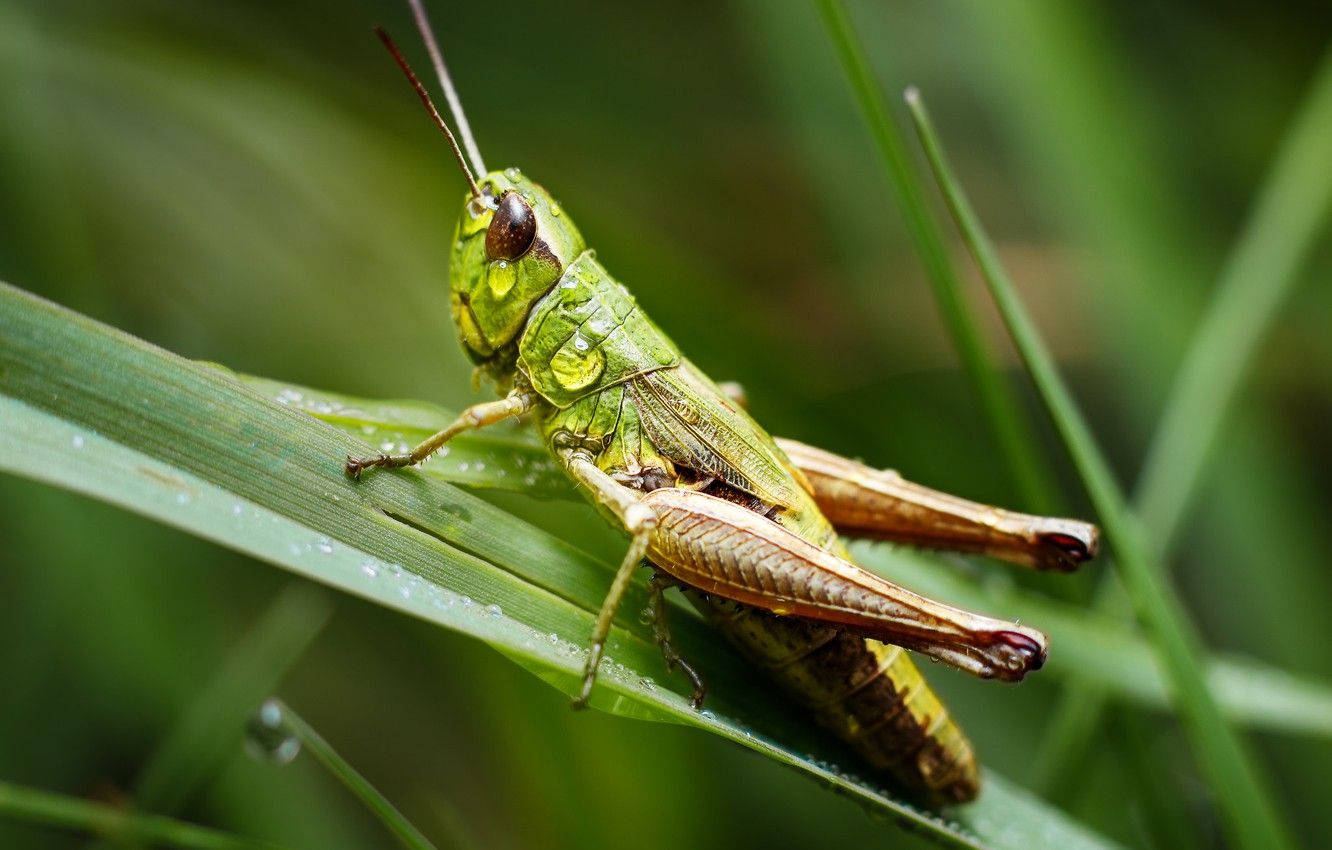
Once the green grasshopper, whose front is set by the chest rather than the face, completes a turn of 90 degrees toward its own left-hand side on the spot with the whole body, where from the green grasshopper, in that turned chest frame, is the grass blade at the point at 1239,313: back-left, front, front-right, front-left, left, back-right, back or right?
back-left

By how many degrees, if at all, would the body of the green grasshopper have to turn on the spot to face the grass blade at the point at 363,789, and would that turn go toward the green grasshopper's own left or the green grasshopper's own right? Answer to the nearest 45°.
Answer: approximately 45° to the green grasshopper's own left

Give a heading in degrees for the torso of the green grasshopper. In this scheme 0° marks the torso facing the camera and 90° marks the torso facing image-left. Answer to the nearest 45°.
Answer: approximately 90°
